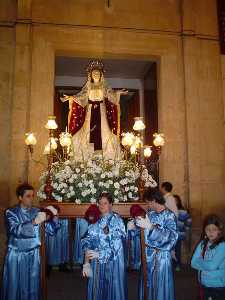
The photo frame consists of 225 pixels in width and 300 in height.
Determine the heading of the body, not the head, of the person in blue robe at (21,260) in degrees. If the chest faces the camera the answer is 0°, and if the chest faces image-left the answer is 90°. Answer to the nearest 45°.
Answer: approximately 315°

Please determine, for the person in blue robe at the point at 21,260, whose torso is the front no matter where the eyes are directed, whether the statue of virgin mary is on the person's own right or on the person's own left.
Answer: on the person's own left

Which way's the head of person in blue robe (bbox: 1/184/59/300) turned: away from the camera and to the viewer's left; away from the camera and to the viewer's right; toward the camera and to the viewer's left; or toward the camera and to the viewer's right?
toward the camera and to the viewer's right

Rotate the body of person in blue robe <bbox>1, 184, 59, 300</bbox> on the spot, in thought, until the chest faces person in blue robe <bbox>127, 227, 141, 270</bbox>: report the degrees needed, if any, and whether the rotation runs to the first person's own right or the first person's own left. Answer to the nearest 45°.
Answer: approximately 90° to the first person's own left

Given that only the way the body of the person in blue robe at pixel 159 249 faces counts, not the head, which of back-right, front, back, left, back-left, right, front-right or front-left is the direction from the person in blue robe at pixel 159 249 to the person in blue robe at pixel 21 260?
front-right

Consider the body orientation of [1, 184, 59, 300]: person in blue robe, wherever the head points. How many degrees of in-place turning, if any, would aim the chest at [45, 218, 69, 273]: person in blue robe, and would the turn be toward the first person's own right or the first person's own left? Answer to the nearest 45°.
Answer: approximately 135° to the first person's own left

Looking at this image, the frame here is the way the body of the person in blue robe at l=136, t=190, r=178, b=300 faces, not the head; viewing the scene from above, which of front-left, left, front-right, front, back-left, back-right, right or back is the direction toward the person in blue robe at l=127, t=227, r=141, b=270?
back-right

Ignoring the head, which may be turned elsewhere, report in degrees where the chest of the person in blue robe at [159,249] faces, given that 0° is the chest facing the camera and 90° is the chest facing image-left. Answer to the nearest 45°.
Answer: approximately 45°
